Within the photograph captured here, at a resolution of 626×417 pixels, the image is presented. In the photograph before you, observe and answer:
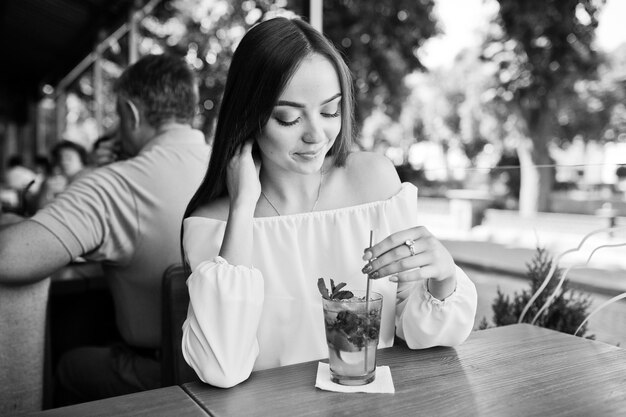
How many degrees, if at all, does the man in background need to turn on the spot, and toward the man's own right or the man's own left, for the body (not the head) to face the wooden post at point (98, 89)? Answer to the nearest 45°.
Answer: approximately 45° to the man's own right

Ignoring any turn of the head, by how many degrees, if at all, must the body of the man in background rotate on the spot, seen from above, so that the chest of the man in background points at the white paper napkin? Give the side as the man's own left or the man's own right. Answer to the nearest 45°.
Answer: approximately 135° to the man's own left

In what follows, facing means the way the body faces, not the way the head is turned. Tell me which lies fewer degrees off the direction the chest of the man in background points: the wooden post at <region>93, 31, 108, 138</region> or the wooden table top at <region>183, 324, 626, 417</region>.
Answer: the wooden post

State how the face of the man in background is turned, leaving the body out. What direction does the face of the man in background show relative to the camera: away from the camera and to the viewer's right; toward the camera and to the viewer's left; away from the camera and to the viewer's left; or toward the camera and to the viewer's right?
away from the camera and to the viewer's left

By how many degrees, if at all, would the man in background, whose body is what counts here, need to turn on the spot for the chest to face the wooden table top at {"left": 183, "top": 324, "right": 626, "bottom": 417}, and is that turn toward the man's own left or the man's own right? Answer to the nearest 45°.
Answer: approximately 180°

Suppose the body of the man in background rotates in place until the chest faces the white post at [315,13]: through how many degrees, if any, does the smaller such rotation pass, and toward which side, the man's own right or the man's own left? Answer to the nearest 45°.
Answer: approximately 90° to the man's own right

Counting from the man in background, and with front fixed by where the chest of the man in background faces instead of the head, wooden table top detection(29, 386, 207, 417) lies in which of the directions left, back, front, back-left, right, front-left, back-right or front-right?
back-left

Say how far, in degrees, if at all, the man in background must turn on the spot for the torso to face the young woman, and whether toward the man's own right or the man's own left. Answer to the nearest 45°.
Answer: approximately 180°

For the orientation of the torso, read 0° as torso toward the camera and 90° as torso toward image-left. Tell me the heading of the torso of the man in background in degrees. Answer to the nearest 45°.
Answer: approximately 135°
